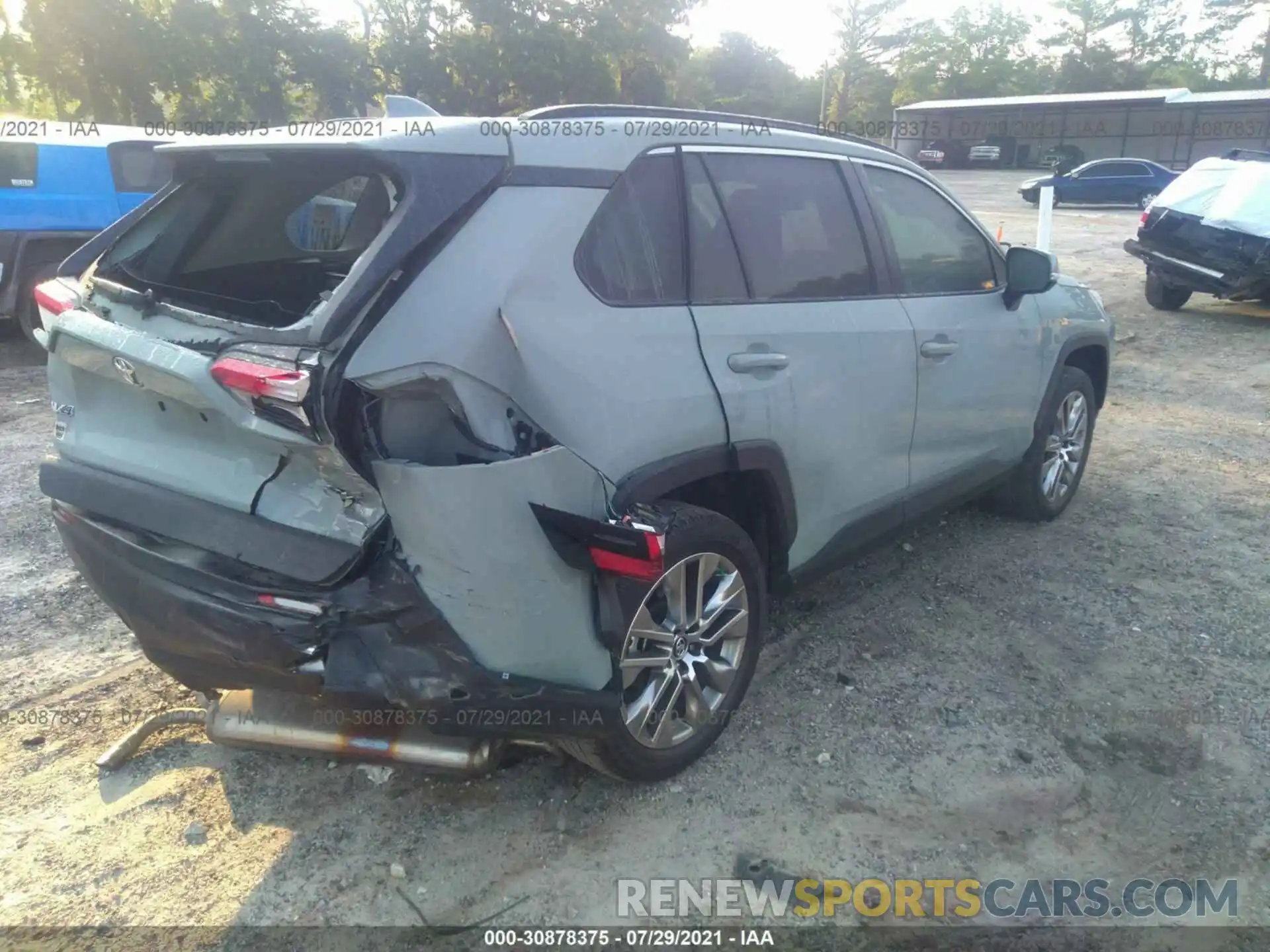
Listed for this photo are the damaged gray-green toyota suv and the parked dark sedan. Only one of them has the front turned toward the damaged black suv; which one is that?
the damaged gray-green toyota suv

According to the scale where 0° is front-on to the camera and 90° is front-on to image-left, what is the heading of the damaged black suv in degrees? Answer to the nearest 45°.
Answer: approximately 225°

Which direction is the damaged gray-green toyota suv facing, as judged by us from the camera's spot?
facing away from the viewer and to the right of the viewer

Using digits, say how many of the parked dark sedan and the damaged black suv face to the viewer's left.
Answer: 1

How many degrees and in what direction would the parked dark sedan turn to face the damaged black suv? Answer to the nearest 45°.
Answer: approximately 90° to its left

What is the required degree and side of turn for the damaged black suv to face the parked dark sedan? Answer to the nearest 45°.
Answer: approximately 45° to its left

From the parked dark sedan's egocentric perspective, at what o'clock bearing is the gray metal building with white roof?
The gray metal building with white roof is roughly at 3 o'clock from the parked dark sedan.

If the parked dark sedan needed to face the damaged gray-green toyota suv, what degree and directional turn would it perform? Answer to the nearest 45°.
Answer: approximately 90° to its left

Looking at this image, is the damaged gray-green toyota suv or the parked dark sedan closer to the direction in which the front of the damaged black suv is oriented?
the parked dark sedan

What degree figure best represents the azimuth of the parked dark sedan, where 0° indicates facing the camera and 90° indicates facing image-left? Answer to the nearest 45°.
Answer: approximately 90°

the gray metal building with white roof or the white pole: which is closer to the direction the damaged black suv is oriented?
the gray metal building with white roof

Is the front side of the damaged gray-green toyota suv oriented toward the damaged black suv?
yes

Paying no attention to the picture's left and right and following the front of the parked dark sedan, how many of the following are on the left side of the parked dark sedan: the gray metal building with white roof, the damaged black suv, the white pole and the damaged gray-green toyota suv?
3

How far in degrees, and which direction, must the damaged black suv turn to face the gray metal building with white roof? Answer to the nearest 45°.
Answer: approximately 45° to its left

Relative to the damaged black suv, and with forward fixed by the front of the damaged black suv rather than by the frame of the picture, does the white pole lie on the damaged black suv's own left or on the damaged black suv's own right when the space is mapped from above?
on the damaged black suv's own left
